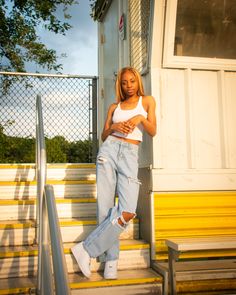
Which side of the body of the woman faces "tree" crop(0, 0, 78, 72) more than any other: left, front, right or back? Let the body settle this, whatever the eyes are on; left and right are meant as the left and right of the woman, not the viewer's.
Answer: back

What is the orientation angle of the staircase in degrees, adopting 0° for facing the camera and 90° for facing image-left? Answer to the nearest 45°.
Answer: approximately 0°

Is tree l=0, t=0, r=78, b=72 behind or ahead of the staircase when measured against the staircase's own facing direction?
behind

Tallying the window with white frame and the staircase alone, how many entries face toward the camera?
2

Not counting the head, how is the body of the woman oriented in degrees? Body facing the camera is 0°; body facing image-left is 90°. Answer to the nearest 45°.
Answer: approximately 0°
